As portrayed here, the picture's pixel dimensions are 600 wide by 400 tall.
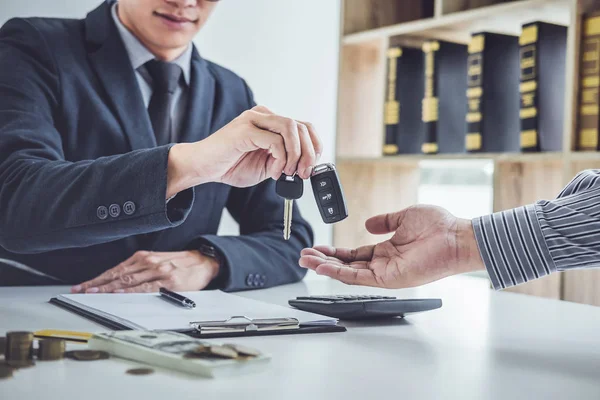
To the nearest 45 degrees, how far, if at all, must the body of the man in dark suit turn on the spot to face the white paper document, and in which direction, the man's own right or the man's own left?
approximately 45° to the man's own right

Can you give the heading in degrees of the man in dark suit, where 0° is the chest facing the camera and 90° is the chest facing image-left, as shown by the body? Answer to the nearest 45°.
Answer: approximately 315°

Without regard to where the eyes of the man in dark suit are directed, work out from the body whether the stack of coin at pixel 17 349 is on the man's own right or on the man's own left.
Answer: on the man's own right

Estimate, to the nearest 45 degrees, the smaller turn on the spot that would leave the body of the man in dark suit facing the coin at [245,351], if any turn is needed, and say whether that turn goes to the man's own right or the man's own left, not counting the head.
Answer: approximately 45° to the man's own right

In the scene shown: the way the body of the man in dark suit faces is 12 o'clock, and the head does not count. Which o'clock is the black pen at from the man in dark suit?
The black pen is roughly at 1 o'clock from the man in dark suit.
